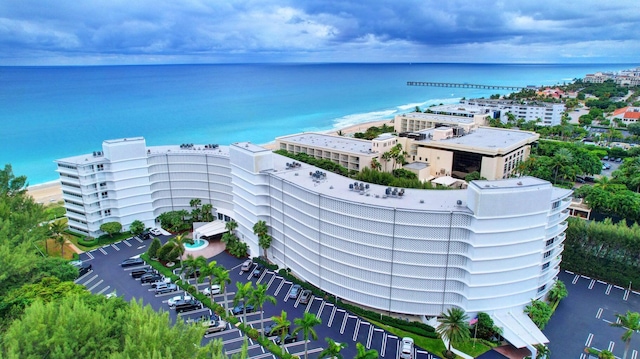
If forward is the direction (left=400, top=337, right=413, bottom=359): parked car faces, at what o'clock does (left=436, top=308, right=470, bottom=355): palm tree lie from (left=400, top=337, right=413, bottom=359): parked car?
The palm tree is roughly at 3 o'clock from the parked car.

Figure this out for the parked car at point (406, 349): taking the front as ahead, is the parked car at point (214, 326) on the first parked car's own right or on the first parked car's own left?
on the first parked car's own left

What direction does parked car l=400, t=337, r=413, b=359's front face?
away from the camera
